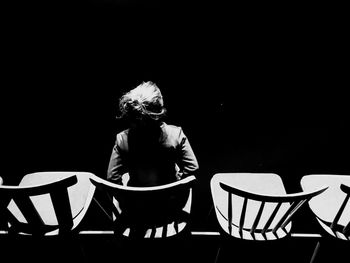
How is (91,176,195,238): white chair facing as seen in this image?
away from the camera

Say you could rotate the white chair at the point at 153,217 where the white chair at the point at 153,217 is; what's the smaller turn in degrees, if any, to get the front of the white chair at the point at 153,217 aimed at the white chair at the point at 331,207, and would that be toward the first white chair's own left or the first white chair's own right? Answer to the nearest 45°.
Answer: approximately 90° to the first white chair's own right

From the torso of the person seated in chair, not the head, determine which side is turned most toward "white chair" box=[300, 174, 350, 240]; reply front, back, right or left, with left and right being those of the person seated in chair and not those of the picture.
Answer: right

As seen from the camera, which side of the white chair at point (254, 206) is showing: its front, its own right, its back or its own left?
back

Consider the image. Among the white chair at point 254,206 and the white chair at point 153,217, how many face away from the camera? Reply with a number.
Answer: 2

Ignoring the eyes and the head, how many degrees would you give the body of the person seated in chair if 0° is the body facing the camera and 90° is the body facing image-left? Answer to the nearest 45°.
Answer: approximately 180°

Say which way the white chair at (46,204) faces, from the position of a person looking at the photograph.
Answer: facing away from the viewer and to the right of the viewer
